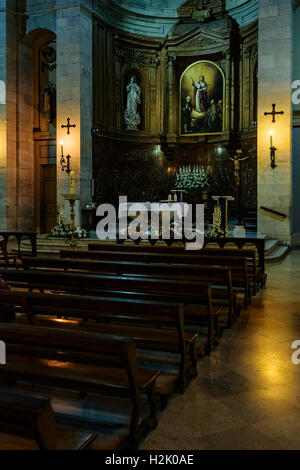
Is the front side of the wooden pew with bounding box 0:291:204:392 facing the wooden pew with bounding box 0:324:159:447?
no

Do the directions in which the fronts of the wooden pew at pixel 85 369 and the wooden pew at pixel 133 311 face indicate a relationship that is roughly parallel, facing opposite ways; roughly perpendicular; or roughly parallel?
roughly parallel

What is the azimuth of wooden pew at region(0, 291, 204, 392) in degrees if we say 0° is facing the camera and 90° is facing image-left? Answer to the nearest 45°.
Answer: approximately 225°

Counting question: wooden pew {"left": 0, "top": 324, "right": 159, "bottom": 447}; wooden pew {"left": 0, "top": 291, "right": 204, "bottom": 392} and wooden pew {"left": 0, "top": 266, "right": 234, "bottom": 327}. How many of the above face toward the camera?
0

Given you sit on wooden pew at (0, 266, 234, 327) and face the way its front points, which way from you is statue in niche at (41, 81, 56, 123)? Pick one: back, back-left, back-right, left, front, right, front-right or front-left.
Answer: front-left

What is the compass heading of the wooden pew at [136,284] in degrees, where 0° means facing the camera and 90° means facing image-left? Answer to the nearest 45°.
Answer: approximately 225°

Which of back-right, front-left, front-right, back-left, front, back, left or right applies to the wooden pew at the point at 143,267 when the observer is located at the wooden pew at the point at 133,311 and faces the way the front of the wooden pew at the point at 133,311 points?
front-left

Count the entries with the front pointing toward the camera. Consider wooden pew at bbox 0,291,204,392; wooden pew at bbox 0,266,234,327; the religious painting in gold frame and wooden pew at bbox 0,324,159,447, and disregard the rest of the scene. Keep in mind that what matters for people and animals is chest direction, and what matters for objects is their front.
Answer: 1

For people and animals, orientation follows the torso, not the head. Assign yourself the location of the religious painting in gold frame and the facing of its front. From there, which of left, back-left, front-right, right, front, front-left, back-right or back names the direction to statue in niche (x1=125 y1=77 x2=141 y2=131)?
right

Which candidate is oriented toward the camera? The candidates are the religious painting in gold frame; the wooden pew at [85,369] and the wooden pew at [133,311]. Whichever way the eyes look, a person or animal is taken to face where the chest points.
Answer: the religious painting in gold frame

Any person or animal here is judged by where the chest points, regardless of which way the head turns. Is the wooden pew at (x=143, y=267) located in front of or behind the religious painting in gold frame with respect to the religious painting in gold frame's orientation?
in front

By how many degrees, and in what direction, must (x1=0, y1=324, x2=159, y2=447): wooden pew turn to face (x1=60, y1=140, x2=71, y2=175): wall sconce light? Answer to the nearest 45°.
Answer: approximately 45° to its left

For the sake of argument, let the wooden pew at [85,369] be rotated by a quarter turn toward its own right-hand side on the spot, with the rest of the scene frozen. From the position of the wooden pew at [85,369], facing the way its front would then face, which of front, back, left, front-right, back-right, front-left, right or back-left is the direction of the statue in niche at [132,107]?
back-left

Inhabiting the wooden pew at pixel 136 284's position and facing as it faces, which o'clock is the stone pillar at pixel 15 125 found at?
The stone pillar is roughly at 10 o'clock from the wooden pew.

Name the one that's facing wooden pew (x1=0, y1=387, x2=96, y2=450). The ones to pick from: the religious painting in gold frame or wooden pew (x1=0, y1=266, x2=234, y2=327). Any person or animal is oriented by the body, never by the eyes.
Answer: the religious painting in gold frame

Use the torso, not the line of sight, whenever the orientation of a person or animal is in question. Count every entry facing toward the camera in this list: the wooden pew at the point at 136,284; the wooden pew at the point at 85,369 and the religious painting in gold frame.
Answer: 1

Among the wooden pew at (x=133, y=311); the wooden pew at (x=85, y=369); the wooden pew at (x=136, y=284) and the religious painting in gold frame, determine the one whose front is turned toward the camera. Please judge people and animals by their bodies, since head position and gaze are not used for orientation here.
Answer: the religious painting in gold frame

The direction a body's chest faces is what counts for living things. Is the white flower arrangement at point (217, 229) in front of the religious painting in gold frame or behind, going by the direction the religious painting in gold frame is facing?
in front

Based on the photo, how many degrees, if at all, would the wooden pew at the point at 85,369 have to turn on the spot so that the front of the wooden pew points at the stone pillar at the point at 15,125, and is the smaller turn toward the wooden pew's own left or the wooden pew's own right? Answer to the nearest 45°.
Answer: approximately 45° to the wooden pew's own left

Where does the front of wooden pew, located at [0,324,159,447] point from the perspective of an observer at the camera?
facing away from the viewer and to the right of the viewer

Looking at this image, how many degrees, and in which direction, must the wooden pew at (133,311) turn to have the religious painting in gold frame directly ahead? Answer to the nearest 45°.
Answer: approximately 45° to its left

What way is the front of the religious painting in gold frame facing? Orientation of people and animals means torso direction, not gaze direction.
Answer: toward the camera

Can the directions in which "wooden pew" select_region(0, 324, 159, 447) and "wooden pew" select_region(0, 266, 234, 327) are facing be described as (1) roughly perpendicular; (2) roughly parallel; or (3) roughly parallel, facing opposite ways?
roughly parallel
